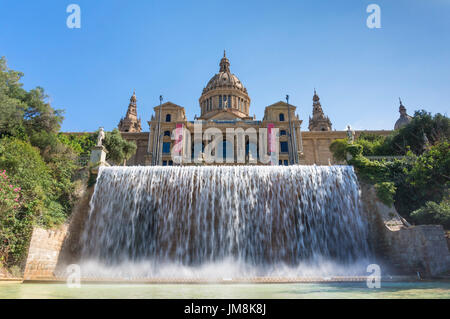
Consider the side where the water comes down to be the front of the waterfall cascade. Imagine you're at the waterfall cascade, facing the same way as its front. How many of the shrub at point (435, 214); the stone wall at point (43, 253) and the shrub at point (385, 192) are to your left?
2

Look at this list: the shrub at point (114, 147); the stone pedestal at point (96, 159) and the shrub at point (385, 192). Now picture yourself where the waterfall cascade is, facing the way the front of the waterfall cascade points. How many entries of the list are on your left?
1

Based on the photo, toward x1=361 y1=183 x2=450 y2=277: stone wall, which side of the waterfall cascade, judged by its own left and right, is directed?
left

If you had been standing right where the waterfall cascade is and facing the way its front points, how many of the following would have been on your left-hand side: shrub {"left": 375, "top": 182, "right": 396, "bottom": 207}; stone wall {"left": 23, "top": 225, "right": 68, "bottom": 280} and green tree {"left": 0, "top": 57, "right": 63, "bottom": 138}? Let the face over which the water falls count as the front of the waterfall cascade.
1

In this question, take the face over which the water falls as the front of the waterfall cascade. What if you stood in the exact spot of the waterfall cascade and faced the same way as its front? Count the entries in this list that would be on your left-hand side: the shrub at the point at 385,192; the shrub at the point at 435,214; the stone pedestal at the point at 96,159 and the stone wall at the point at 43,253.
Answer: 2

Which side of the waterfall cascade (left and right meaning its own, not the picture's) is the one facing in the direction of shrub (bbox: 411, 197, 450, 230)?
left

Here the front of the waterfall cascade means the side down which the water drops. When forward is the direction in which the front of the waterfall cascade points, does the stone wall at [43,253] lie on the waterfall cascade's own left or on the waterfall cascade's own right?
on the waterfall cascade's own right

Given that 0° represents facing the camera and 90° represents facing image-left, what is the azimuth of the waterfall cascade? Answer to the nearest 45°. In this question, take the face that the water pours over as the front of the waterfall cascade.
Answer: approximately 0°

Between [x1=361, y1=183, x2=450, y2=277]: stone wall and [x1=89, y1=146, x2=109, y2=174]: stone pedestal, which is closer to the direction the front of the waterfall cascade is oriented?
the stone wall

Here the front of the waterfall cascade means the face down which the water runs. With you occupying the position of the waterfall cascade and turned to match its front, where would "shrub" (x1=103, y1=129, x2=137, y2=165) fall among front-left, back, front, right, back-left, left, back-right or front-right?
back-right

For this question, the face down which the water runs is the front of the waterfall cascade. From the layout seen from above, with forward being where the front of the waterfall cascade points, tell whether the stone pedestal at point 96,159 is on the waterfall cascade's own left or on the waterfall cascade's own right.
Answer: on the waterfall cascade's own right

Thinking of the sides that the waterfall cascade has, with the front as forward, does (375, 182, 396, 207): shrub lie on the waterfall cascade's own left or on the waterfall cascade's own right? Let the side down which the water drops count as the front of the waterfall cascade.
on the waterfall cascade's own left

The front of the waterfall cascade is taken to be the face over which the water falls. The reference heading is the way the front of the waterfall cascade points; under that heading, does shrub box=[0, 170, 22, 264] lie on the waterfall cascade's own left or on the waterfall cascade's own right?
on the waterfall cascade's own right
